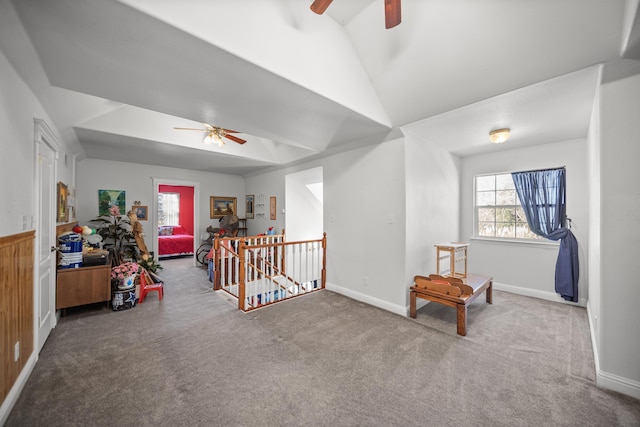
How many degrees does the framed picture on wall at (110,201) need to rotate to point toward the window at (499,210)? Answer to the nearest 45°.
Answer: approximately 45° to its left

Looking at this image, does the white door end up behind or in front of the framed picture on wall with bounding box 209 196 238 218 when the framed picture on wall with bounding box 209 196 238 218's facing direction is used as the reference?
in front

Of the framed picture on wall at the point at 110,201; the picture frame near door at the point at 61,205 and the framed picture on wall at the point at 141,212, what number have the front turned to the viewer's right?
1

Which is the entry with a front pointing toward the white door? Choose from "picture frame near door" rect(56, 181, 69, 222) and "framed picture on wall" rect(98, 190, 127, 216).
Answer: the framed picture on wall

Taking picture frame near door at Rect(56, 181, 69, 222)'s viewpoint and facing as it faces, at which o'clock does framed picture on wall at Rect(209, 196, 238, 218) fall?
The framed picture on wall is roughly at 11 o'clock from the picture frame near door.

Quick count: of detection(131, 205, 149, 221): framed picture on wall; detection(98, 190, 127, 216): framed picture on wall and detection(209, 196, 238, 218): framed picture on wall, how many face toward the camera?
3

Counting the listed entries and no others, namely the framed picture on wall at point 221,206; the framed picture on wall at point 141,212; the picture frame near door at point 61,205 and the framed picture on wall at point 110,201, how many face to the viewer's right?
1

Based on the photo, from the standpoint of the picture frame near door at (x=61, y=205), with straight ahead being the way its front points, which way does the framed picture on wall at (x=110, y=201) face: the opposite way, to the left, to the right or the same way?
to the right

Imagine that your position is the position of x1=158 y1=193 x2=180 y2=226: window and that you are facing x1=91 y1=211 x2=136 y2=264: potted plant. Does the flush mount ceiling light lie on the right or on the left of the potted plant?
left

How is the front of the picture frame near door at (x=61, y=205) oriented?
to the viewer's right

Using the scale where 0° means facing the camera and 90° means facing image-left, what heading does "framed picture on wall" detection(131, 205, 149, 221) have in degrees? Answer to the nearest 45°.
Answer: approximately 0°
